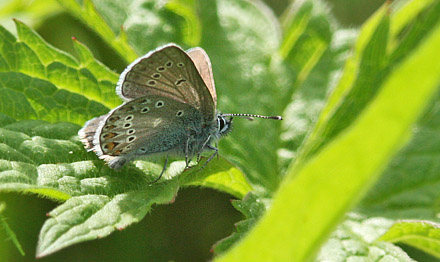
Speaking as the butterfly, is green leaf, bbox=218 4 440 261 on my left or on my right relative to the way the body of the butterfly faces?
on my right

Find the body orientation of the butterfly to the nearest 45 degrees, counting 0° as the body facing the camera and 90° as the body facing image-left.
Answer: approximately 270°

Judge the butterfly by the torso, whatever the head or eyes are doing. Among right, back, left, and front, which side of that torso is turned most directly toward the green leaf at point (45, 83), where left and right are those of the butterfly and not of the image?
back

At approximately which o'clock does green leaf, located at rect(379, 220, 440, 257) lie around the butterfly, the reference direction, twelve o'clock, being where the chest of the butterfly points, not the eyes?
The green leaf is roughly at 12 o'clock from the butterfly.
